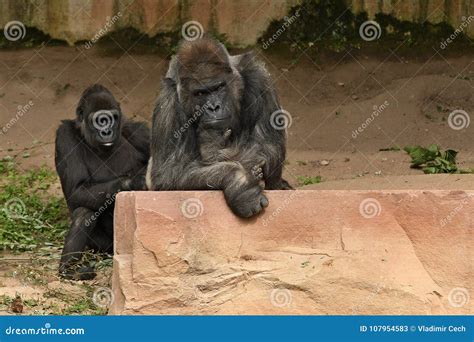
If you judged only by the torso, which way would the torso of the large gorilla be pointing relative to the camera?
toward the camera

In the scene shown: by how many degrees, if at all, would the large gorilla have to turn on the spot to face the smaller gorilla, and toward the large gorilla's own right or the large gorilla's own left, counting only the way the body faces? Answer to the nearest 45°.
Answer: approximately 135° to the large gorilla's own right
